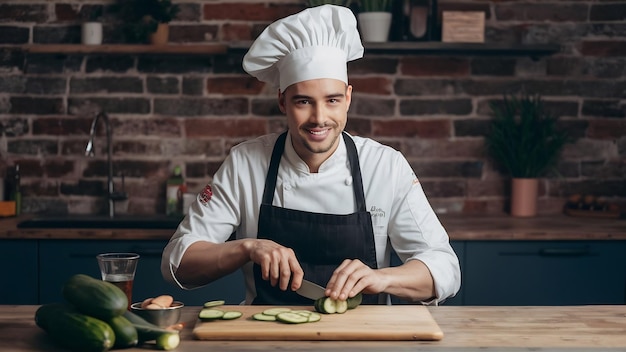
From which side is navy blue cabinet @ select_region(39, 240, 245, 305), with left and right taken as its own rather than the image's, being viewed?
front

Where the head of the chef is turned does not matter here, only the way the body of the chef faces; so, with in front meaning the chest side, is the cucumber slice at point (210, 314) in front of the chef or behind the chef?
in front

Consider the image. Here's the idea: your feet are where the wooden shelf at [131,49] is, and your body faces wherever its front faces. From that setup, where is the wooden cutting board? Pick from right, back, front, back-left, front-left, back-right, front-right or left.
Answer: front

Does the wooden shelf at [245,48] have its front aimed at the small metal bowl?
yes

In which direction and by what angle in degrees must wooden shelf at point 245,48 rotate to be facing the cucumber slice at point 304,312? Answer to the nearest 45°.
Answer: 0° — it already faces it

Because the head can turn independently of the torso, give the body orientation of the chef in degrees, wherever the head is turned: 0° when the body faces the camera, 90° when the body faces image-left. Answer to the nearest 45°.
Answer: approximately 0°

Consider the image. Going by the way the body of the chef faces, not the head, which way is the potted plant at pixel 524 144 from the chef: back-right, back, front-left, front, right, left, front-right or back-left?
back-left

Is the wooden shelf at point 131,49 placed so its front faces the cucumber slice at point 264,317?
yes

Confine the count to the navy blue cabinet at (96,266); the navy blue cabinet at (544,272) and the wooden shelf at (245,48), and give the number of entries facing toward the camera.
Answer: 3

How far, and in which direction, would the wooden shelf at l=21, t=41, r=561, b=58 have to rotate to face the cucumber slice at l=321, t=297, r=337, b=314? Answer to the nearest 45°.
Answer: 0° — it already faces it

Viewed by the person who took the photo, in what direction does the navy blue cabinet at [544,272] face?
facing the viewer

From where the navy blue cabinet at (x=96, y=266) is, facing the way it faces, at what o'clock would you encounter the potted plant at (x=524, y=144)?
The potted plant is roughly at 9 o'clock from the navy blue cabinet.

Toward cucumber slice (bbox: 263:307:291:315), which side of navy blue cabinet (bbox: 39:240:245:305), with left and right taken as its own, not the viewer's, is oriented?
front

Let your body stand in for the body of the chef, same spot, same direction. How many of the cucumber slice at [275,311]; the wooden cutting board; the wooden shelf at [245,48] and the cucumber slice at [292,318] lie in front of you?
3
